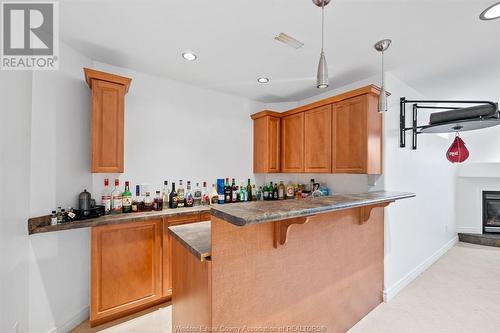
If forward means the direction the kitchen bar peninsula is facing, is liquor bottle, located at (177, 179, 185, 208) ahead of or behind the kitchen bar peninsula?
behind

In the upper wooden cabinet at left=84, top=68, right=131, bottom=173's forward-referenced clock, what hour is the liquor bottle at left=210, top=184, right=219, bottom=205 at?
The liquor bottle is roughly at 10 o'clock from the upper wooden cabinet.

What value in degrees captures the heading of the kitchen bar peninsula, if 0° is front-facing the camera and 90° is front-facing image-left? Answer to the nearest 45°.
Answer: approximately 315°

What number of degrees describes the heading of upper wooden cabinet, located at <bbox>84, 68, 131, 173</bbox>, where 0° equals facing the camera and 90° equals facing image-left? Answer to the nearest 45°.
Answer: approximately 315°

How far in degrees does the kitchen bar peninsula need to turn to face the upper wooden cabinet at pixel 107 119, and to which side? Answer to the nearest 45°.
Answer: approximately 135° to its right

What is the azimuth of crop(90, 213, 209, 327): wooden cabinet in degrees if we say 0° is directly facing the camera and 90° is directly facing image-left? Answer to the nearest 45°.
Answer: approximately 315°
